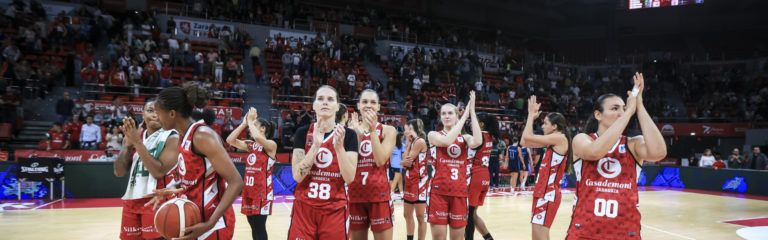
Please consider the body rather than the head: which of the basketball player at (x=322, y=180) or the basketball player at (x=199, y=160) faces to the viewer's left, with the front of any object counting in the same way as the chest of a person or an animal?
the basketball player at (x=199, y=160)

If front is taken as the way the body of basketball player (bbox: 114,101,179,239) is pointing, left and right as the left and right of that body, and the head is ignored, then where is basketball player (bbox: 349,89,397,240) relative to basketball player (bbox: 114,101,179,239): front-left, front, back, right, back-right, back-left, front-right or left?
back-left

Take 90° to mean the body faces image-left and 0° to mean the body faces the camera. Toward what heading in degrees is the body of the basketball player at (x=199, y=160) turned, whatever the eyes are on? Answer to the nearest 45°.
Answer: approximately 90°

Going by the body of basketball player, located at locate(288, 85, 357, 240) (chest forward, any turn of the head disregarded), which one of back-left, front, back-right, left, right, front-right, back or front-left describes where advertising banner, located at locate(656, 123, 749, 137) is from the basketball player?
back-left

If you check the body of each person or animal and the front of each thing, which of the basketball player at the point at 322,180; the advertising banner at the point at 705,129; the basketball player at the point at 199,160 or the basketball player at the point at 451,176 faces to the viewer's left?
the basketball player at the point at 199,160

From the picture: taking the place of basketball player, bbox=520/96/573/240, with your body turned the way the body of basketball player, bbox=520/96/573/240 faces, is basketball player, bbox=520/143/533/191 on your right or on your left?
on your right

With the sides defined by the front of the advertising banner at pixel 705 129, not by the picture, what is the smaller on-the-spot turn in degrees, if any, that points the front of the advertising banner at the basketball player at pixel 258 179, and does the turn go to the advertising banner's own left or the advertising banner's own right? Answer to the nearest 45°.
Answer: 0° — it already faces them

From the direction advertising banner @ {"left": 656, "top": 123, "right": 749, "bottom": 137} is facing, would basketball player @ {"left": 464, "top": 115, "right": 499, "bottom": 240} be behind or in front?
in front
